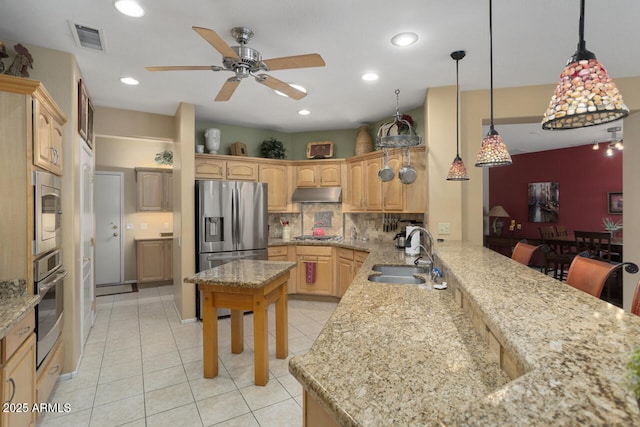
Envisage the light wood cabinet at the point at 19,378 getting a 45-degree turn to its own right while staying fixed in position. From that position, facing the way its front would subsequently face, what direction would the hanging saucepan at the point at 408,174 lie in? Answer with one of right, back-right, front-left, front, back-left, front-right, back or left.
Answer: left

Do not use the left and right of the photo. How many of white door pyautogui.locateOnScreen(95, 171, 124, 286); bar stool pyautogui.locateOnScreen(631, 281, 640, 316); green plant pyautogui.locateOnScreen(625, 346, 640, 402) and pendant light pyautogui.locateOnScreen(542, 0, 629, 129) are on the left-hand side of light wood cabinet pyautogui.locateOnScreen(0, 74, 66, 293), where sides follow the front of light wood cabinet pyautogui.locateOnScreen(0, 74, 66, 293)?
1

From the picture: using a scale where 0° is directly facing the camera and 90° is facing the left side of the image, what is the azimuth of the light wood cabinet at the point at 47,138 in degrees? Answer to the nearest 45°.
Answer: approximately 315°

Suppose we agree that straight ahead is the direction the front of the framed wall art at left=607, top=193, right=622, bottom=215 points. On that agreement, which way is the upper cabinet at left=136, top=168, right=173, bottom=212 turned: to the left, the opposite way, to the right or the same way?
to the left

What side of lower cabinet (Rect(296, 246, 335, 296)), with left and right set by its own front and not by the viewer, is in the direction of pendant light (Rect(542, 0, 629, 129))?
front

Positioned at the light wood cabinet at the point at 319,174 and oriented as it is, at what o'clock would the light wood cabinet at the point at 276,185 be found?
the light wood cabinet at the point at 276,185 is roughly at 3 o'clock from the light wood cabinet at the point at 319,174.

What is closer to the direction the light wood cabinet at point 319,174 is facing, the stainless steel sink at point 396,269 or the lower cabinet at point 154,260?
the stainless steel sink

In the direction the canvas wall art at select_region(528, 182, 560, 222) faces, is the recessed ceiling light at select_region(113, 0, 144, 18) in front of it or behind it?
in front

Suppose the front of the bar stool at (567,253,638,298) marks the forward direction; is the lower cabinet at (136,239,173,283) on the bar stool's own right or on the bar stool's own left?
on the bar stool's own right
